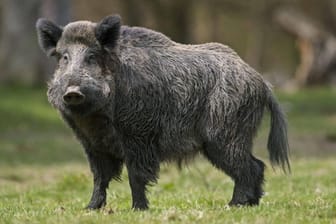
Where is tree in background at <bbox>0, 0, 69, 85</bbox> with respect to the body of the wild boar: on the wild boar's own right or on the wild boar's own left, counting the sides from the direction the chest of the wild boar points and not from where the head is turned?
on the wild boar's own right

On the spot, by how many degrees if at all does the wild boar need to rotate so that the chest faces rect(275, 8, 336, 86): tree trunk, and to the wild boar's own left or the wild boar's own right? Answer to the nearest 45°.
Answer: approximately 135° to the wild boar's own right

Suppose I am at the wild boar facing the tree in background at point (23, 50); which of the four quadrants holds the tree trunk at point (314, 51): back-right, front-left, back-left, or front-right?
front-right
